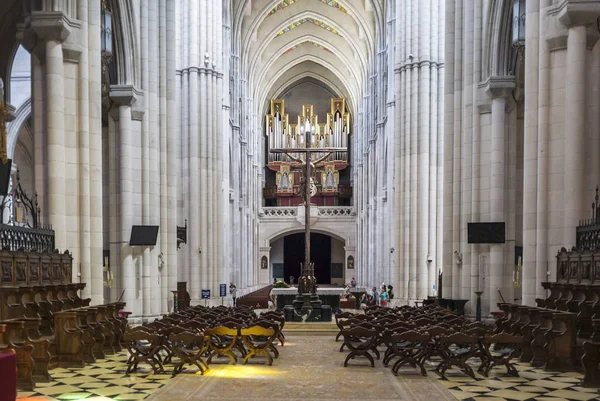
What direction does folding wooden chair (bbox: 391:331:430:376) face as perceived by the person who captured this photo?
facing away from the viewer

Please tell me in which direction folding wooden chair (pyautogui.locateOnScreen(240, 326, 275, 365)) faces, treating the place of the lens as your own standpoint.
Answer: facing away from the viewer

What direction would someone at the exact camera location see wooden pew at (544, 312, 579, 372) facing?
facing to the left of the viewer

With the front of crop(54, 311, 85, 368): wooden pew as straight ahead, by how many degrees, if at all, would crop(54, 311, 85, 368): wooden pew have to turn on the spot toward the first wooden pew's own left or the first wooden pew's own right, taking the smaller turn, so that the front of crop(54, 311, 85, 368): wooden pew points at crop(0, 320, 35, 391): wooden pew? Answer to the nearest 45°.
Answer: approximately 90° to the first wooden pew's own right

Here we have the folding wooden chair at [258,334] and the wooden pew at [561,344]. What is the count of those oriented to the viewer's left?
1

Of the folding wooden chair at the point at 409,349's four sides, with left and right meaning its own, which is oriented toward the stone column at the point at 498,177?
front

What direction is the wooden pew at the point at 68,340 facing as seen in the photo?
to the viewer's right

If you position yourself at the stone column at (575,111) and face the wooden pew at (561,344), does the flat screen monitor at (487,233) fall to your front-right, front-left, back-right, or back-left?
back-right

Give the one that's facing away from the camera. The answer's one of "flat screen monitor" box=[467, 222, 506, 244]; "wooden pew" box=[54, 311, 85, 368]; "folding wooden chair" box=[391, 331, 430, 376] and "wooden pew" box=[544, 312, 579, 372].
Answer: the folding wooden chair

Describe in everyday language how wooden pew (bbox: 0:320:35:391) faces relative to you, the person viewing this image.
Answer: facing to the right of the viewer

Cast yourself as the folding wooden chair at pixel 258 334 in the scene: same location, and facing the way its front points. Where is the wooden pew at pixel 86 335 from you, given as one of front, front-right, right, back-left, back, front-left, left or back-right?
left
